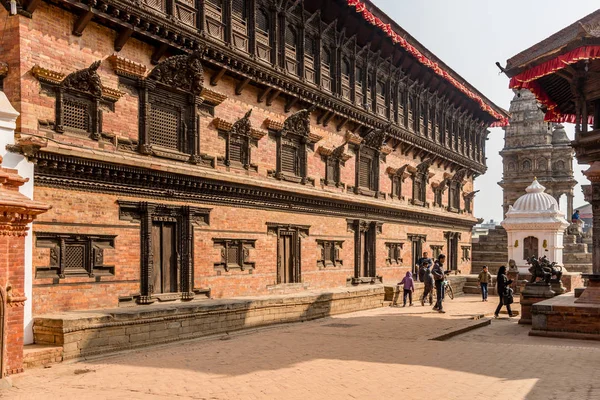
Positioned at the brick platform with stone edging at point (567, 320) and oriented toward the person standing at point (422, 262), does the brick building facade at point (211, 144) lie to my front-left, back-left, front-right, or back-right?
front-left

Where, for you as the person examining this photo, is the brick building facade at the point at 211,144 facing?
facing the viewer and to the right of the viewer

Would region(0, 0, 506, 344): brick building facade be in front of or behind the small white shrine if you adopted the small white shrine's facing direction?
in front

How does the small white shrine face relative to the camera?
toward the camera

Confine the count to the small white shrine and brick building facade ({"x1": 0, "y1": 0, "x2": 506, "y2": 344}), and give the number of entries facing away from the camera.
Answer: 0

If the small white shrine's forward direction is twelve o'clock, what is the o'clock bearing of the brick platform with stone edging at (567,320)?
The brick platform with stone edging is roughly at 12 o'clock from the small white shrine.

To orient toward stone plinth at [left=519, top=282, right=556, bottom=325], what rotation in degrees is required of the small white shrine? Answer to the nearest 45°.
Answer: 0° — it already faces it

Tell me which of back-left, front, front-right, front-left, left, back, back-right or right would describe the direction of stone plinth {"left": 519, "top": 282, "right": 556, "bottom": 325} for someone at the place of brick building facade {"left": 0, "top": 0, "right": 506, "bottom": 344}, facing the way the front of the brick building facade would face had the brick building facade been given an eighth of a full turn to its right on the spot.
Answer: left

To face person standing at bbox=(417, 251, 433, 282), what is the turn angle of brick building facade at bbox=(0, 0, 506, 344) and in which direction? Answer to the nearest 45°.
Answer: approximately 90° to its left
